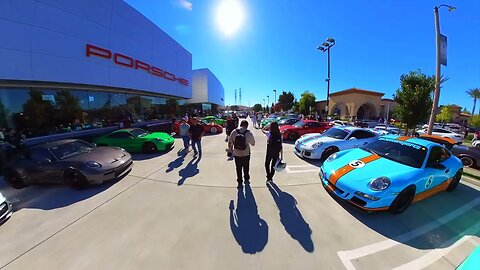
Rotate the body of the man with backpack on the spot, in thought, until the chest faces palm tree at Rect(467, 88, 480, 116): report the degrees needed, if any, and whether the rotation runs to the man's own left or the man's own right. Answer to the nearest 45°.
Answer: approximately 45° to the man's own right

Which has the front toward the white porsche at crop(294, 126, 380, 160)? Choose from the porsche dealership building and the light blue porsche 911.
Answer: the porsche dealership building

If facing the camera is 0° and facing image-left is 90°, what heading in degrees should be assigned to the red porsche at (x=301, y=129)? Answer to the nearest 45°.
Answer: approximately 45°

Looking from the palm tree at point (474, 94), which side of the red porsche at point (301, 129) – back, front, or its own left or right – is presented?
back

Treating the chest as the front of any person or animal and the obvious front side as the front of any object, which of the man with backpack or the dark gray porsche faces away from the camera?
the man with backpack

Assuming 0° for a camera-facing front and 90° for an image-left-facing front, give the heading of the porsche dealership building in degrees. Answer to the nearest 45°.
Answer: approximately 315°

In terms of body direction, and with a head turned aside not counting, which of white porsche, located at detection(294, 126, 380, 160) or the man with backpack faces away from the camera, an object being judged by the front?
the man with backpack

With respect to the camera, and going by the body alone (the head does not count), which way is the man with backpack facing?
away from the camera

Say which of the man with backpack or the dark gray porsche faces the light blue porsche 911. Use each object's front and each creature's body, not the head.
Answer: the dark gray porsche

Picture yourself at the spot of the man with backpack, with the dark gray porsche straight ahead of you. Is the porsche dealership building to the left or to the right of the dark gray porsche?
right

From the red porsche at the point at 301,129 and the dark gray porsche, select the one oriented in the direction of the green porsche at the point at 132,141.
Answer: the red porsche
